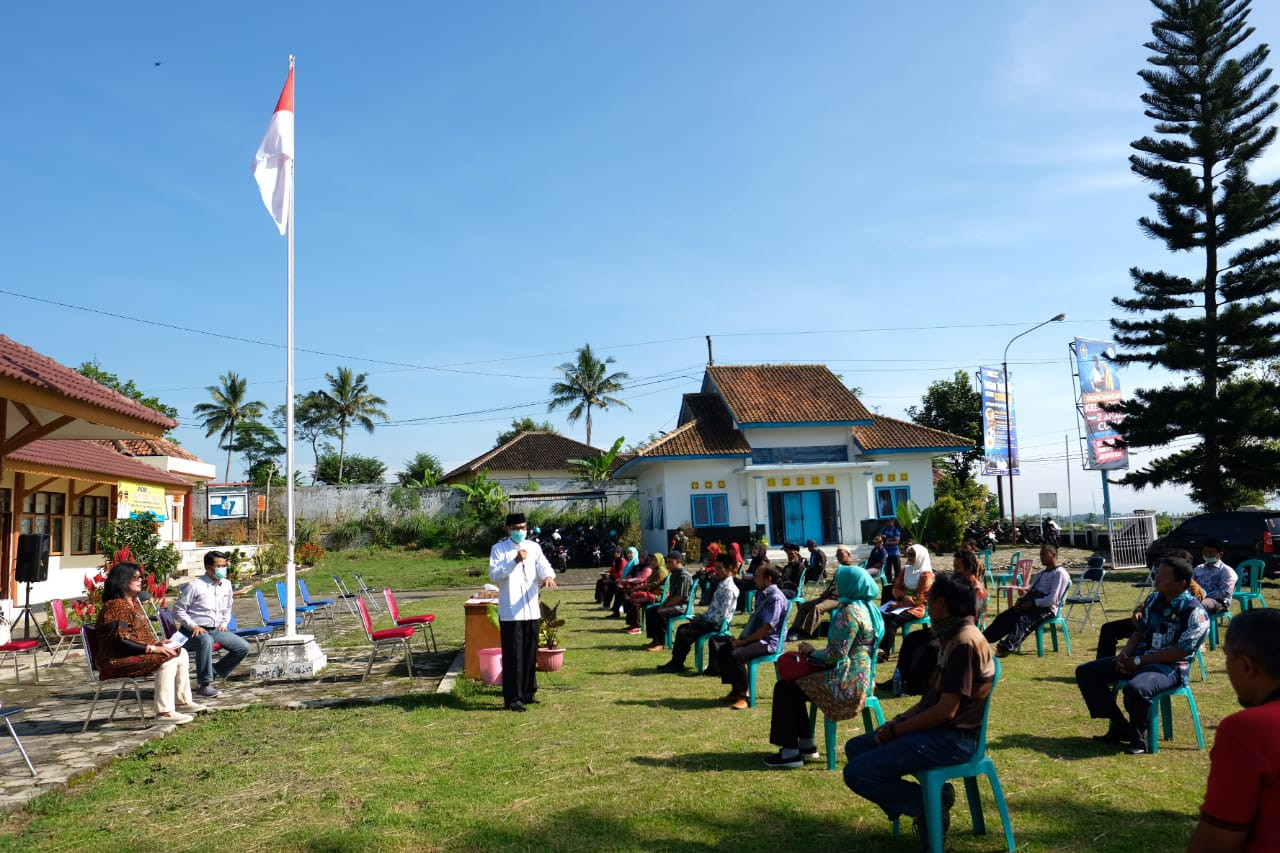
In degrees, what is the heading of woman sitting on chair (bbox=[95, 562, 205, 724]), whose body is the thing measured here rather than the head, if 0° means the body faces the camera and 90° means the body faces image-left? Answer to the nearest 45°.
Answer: approximately 270°

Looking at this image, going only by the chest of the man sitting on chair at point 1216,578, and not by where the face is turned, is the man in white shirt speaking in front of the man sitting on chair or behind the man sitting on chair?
in front

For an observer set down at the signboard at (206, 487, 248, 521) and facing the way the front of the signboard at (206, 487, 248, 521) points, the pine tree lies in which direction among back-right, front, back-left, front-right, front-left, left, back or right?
front-left

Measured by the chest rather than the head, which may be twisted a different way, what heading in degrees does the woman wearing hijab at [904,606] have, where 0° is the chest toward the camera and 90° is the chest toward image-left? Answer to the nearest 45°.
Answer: approximately 45°

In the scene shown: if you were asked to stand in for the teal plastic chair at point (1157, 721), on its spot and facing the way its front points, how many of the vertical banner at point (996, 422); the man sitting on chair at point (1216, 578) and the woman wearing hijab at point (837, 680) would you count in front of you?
1

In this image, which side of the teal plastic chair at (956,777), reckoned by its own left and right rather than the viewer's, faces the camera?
left

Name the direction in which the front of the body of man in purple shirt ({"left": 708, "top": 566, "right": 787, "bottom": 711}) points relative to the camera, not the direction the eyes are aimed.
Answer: to the viewer's left

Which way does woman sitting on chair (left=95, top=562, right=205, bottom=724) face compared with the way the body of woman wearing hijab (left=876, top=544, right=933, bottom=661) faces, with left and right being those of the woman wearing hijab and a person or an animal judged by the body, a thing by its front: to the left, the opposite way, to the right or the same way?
the opposite way

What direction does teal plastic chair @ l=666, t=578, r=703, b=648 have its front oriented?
to the viewer's left

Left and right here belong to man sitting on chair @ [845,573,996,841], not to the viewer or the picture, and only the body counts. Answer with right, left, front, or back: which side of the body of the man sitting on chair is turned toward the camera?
left

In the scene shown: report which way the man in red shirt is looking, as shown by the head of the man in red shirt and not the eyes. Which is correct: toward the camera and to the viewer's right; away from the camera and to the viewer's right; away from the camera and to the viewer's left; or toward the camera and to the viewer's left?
away from the camera and to the viewer's left
